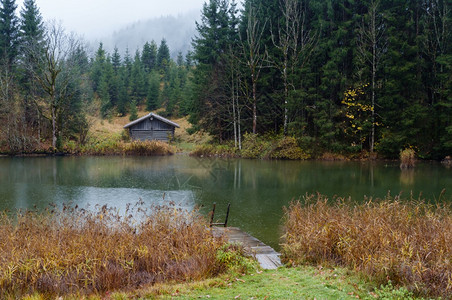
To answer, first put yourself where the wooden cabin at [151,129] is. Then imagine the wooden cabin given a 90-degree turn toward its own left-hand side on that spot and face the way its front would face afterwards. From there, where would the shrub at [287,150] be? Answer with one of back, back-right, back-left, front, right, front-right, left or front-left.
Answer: front-right

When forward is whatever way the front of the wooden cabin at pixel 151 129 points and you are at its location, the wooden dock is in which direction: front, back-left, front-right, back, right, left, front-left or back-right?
front

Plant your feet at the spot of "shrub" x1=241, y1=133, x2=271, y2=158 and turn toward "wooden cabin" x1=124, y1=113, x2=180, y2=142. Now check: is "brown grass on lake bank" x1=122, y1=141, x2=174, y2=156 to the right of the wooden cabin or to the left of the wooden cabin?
left

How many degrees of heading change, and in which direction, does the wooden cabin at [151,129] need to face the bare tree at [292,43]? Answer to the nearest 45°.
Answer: approximately 45° to its left

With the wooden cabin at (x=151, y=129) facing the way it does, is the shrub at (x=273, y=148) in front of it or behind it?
in front

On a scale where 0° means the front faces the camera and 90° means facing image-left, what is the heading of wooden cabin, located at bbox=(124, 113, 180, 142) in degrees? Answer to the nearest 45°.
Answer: approximately 0°

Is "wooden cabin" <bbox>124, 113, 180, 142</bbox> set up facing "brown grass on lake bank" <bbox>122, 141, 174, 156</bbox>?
yes

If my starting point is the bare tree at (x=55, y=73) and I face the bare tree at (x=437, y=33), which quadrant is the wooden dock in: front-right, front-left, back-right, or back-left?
front-right

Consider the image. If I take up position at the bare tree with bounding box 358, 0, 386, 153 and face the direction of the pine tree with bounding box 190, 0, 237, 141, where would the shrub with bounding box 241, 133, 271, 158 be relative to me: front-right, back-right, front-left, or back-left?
front-left

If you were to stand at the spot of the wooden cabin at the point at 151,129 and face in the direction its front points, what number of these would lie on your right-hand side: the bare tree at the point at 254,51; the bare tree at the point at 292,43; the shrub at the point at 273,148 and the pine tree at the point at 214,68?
0

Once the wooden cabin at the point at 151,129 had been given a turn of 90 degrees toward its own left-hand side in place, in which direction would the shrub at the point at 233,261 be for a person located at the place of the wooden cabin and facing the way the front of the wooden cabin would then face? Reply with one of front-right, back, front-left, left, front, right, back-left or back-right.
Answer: right

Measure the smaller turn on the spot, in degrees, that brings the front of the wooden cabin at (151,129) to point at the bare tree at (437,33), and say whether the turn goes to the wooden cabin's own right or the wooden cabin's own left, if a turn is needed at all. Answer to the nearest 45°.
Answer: approximately 45° to the wooden cabin's own left

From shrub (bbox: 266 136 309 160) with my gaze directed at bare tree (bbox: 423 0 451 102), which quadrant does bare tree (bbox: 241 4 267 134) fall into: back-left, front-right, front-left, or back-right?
back-left

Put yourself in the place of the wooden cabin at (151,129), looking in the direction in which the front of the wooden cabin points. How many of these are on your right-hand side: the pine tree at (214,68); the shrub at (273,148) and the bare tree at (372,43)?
0

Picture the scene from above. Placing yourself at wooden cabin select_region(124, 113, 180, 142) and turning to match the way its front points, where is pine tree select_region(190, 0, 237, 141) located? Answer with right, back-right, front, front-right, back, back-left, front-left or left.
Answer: front-left

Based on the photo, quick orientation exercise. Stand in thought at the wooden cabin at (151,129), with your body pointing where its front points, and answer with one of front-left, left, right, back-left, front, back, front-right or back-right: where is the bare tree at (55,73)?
front-right
